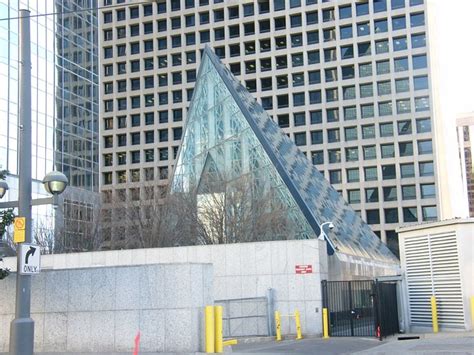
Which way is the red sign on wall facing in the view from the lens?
facing the viewer

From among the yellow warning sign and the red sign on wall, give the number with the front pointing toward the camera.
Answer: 2

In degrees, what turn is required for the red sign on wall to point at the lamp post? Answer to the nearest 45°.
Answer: approximately 45° to its right

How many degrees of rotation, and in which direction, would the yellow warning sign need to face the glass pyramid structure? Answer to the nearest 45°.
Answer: approximately 135° to its left

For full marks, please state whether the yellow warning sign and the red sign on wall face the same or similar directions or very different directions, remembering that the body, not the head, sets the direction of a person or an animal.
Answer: same or similar directions

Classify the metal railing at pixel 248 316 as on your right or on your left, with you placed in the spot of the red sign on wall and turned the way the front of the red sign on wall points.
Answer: on your right

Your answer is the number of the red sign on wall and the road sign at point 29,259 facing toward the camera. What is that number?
2

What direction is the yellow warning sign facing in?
toward the camera

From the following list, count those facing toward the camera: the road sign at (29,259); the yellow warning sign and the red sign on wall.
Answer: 3

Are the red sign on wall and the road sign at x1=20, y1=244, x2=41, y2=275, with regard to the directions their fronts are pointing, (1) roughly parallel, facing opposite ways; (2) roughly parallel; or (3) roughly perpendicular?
roughly parallel

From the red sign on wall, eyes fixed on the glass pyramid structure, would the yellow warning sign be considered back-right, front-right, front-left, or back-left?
back-left
